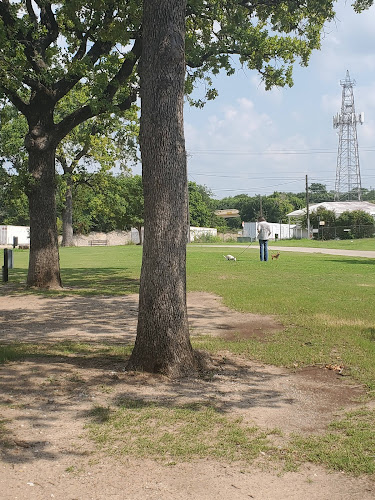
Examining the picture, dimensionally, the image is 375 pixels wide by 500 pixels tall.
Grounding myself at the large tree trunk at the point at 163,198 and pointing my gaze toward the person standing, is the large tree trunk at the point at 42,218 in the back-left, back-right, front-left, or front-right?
front-left

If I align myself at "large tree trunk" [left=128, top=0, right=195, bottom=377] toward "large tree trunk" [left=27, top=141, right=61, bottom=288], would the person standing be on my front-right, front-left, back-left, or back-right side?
front-right

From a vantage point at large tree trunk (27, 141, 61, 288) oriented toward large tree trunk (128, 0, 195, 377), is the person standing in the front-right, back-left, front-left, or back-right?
back-left

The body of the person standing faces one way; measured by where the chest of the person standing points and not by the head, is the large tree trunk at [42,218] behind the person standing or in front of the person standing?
behind

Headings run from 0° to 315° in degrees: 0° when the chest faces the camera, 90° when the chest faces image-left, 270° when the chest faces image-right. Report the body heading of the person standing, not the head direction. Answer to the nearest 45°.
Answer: approximately 180°

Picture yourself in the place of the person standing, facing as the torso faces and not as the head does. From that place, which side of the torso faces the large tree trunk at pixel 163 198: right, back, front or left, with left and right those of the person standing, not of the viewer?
back

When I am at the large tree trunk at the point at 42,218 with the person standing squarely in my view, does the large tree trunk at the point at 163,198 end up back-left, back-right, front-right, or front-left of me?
back-right
